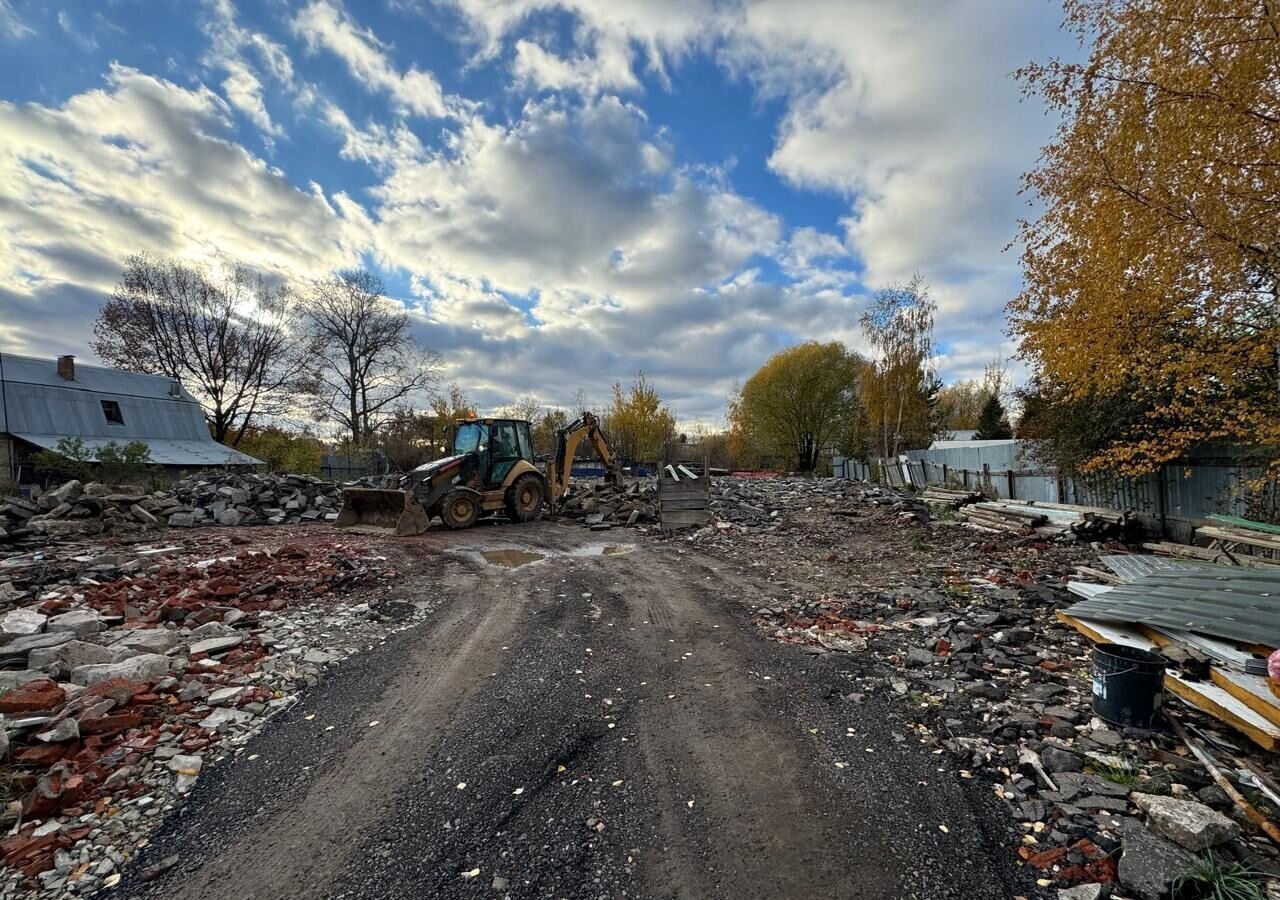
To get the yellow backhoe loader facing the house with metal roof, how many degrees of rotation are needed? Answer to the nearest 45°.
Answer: approximately 90° to its right

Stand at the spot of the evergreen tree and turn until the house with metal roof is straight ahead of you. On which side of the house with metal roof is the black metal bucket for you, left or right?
left

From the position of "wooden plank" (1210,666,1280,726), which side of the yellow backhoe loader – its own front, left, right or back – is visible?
left

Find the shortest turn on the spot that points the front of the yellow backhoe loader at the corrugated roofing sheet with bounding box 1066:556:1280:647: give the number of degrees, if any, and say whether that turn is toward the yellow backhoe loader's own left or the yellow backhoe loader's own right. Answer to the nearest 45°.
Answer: approximately 90° to the yellow backhoe loader's own left

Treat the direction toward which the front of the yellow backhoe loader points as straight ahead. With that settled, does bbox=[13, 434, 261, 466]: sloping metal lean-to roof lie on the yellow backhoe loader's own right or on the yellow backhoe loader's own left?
on the yellow backhoe loader's own right

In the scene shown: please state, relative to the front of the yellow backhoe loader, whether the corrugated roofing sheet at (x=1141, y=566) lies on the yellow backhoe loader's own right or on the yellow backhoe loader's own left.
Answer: on the yellow backhoe loader's own left

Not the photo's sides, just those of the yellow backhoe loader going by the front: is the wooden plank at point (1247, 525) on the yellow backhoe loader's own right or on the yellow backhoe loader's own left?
on the yellow backhoe loader's own left

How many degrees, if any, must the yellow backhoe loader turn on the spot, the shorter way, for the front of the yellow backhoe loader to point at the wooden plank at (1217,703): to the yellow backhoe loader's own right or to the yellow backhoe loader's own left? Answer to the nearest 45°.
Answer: approximately 45° to the yellow backhoe loader's own left

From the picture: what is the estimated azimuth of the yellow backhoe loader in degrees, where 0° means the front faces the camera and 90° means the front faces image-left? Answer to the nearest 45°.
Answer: approximately 45°

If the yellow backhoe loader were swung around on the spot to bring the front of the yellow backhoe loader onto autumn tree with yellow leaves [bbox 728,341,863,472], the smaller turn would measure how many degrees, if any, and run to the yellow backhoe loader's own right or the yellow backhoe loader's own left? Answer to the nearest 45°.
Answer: approximately 180°

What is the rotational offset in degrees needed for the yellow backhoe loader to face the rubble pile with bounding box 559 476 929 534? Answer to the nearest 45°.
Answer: approximately 135° to its left
